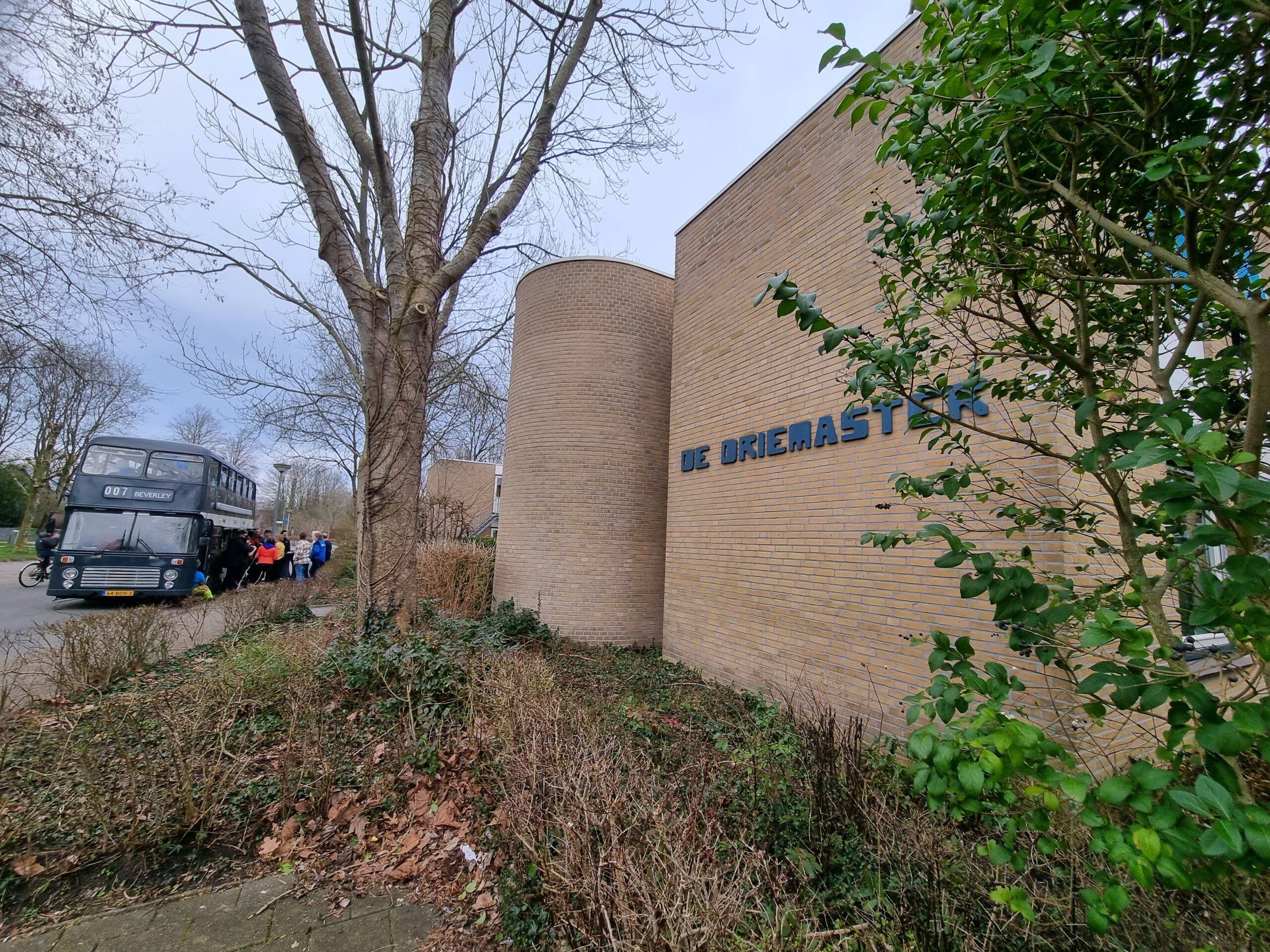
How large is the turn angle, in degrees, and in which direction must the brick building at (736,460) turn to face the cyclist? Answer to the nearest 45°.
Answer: approximately 45° to its right

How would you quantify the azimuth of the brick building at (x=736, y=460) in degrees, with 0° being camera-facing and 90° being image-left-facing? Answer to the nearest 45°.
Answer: approximately 45°

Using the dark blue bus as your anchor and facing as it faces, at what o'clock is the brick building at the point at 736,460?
The brick building is roughly at 11 o'clock from the dark blue bus.

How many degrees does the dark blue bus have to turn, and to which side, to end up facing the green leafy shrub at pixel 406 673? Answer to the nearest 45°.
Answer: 0° — it already faces it

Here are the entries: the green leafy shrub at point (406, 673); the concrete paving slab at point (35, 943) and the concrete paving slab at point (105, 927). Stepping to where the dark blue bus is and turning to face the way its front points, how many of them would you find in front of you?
3

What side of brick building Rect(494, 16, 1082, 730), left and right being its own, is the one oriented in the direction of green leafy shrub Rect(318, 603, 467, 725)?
front

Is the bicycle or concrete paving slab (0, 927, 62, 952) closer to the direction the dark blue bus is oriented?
the concrete paving slab

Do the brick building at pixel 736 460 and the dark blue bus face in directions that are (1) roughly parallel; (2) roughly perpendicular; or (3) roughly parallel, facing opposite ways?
roughly perpendicular

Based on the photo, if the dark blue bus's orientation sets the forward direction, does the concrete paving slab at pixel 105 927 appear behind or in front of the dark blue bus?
in front

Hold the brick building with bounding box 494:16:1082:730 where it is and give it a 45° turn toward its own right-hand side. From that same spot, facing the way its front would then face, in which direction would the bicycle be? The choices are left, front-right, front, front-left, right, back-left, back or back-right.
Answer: front

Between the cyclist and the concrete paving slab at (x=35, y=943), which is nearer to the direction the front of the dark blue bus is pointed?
the concrete paving slab

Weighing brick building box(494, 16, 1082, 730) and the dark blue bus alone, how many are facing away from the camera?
0

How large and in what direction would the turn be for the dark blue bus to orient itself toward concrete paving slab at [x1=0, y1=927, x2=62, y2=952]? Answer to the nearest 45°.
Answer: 0° — it already faces it

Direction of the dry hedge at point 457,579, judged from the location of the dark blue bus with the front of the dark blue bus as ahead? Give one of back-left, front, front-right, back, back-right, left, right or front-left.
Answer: front-left
